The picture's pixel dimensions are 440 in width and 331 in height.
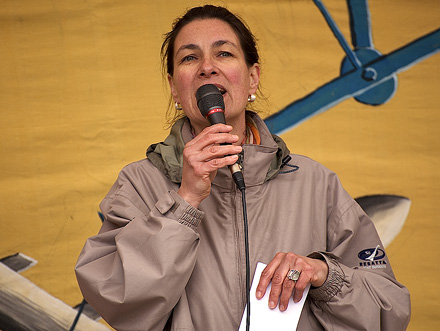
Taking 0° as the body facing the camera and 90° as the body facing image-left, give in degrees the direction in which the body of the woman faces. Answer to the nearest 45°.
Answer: approximately 0°
